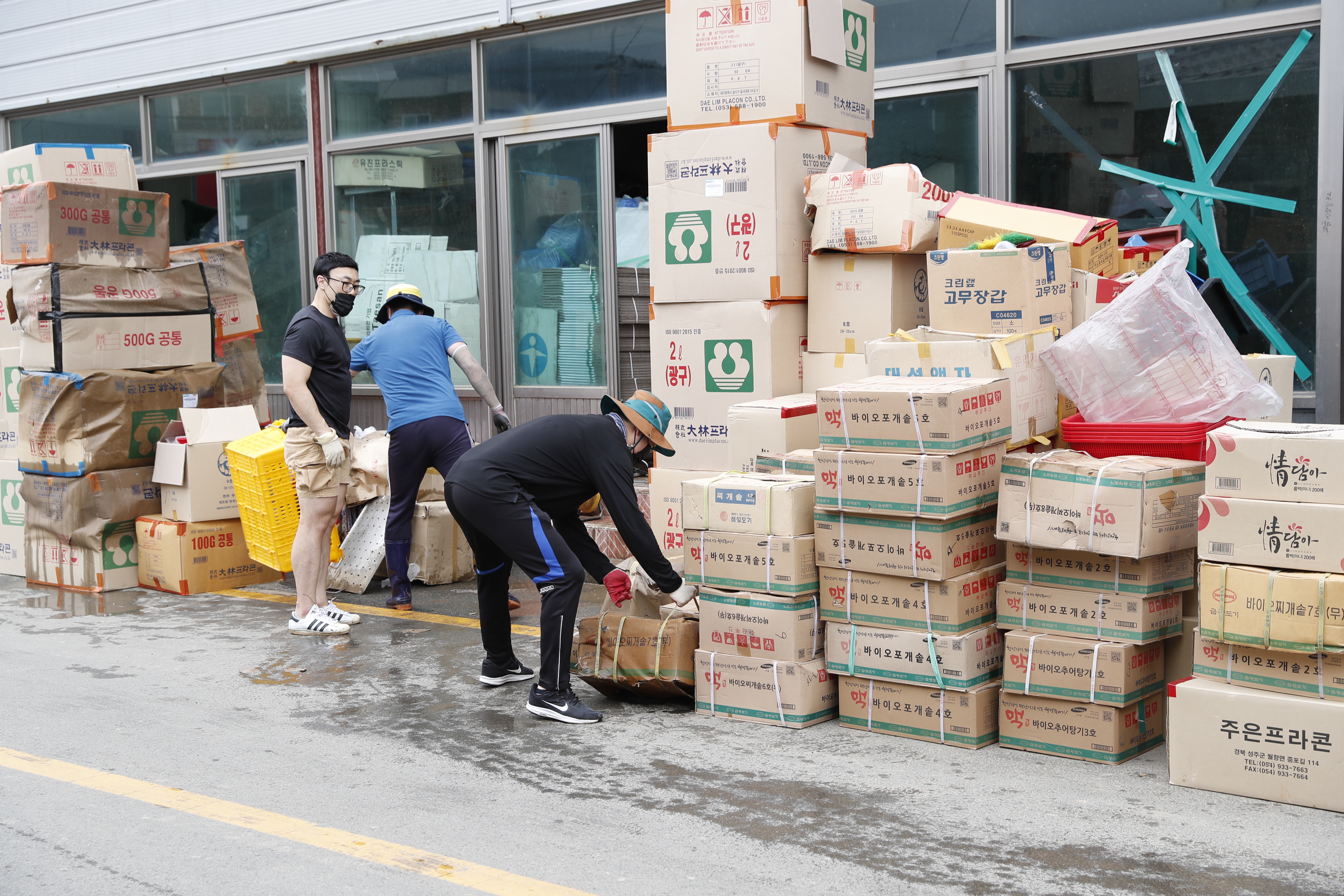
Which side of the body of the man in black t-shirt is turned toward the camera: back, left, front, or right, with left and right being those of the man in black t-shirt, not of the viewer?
right

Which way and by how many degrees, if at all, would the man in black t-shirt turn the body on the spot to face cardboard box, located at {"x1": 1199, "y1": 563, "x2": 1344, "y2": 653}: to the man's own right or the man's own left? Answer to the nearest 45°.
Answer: approximately 45° to the man's own right

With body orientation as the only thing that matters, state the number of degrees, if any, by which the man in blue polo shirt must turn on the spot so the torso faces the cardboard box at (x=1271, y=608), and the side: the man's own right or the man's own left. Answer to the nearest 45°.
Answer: approximately 135° to the man's own right

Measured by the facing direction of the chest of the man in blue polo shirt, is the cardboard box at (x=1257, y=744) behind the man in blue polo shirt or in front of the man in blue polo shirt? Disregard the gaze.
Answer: behind

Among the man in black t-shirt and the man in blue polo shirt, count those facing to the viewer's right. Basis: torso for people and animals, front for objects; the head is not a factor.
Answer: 1

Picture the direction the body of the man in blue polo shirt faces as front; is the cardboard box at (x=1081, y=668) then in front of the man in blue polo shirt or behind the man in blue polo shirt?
behind

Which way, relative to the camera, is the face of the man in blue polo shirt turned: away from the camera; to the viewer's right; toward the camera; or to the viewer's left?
away from the camera

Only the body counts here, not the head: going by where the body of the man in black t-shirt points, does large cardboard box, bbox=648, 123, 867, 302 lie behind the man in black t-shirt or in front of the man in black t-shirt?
in front

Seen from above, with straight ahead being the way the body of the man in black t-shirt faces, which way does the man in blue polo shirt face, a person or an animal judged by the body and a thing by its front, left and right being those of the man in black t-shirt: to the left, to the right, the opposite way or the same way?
to the left

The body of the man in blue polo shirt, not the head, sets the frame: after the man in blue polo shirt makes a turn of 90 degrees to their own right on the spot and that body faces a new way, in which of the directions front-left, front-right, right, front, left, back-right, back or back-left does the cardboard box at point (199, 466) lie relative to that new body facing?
back-left

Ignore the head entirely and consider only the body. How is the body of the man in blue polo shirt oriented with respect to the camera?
away from the camera

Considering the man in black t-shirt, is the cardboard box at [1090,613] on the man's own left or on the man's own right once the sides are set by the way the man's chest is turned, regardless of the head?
on the man's own right
